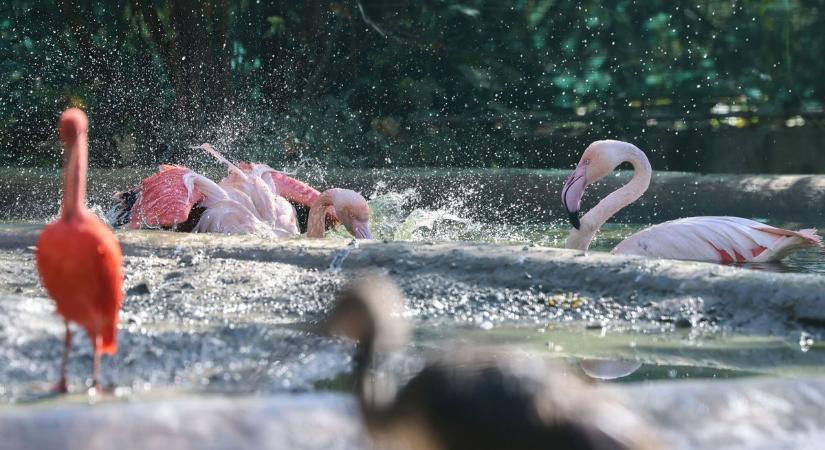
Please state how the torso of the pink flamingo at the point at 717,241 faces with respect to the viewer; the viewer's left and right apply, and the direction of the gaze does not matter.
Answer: facing to the left of the viewer

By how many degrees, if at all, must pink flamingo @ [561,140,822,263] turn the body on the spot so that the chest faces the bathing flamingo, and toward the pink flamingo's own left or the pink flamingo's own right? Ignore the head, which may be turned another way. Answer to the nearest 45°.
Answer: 0° — it already faces it

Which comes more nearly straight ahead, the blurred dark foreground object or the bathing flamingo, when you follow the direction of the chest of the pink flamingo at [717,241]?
the bathing flamingo

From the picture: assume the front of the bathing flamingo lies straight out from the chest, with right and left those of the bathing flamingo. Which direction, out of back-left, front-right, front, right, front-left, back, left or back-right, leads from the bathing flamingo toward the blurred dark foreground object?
right

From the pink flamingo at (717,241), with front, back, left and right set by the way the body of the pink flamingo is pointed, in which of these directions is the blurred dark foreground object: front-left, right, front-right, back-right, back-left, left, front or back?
left

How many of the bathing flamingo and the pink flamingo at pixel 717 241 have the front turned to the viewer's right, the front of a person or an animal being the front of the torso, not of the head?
1

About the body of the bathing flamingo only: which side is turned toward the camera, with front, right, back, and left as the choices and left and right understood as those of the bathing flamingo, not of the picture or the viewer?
right

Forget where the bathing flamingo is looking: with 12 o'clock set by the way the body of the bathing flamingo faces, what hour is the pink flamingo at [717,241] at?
The pink flamingo is roughly at 1 o'clock from the bathing flamingo.

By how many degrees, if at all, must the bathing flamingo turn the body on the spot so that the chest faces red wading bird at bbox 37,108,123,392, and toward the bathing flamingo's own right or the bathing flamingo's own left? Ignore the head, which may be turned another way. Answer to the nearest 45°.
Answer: approximately 90° to the bathing flamingo's own right
